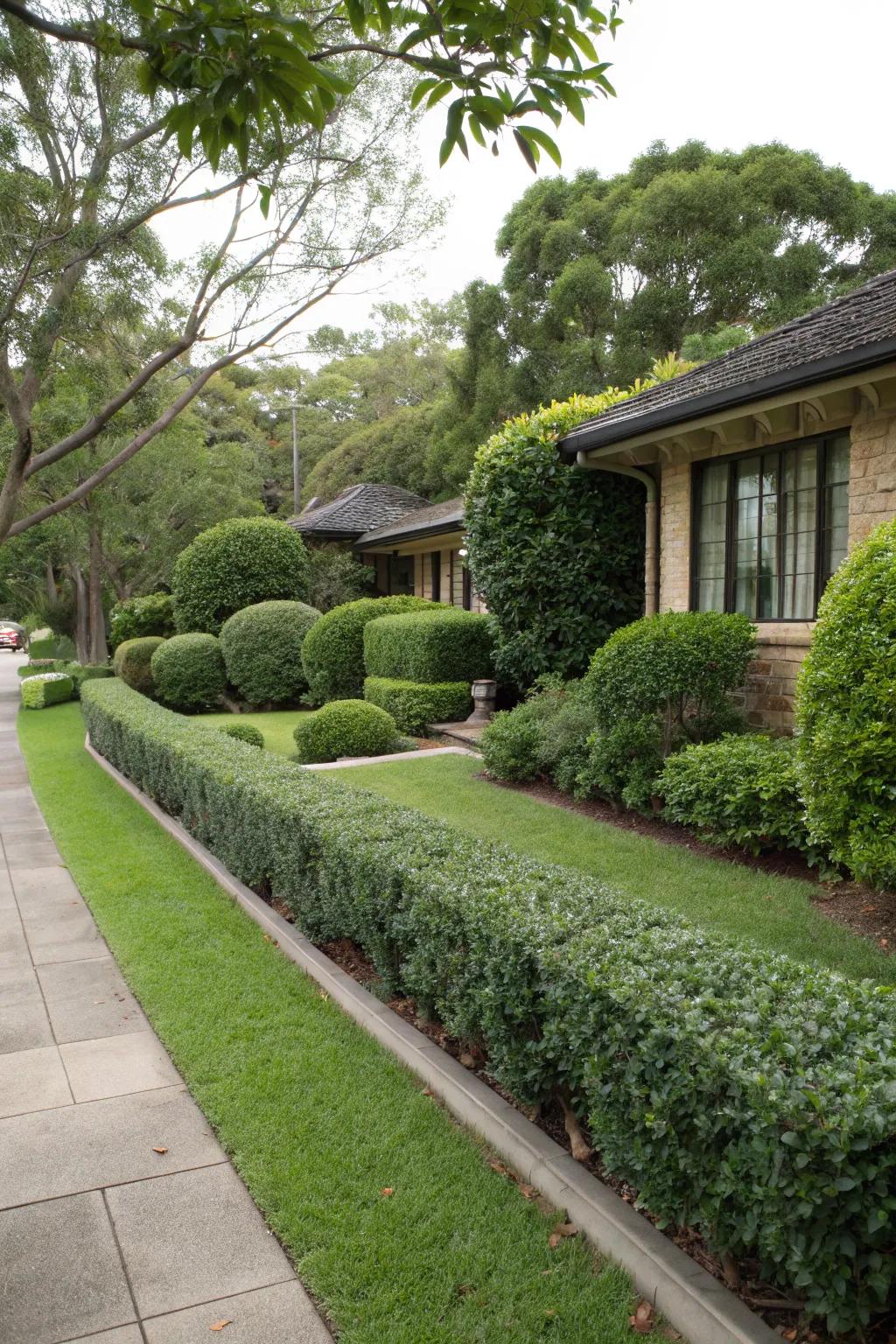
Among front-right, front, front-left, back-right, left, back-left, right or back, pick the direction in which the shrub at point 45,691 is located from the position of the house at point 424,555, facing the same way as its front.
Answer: front-right

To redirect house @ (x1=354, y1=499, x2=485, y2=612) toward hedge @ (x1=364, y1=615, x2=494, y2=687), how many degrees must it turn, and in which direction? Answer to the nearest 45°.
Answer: approximately 45° to its left

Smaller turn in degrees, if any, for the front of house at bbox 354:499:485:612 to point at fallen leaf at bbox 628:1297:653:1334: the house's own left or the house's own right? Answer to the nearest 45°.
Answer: approximately 45° to the house's own left

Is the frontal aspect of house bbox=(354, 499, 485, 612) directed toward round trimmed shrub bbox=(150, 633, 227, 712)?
yes

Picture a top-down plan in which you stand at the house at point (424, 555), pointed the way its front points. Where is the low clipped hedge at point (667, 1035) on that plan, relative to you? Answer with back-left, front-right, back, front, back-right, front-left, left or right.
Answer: front-left

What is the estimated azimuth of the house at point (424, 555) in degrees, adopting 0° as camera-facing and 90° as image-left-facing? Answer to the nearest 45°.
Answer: approximately 45°

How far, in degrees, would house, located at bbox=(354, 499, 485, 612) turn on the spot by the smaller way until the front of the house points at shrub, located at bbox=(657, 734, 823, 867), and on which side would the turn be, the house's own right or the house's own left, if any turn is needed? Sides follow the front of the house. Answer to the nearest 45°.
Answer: approximately 45° to the house's own left

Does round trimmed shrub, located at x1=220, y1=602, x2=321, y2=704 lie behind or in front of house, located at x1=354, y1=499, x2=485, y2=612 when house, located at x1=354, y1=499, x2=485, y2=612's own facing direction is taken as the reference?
in front
